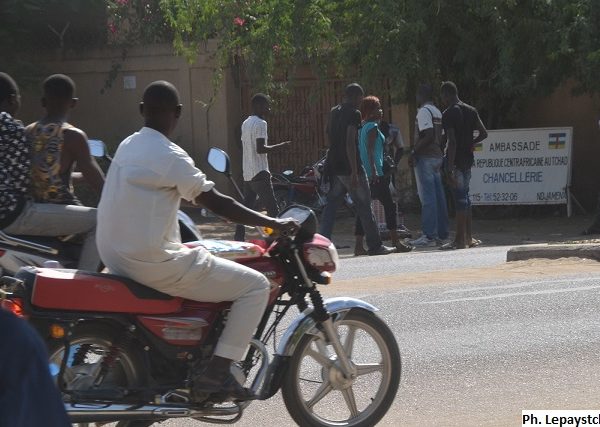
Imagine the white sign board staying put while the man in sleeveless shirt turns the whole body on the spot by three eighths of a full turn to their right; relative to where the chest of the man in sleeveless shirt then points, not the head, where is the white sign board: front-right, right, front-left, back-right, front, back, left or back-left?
back-left

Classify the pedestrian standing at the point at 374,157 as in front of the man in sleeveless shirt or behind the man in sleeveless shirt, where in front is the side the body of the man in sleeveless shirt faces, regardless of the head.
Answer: in front

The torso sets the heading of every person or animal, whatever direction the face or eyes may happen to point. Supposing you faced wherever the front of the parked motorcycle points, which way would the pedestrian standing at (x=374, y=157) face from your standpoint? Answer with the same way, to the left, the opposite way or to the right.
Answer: the same way

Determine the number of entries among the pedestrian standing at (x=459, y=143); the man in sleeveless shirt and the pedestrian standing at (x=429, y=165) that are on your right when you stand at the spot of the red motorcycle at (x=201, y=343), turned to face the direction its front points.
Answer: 0

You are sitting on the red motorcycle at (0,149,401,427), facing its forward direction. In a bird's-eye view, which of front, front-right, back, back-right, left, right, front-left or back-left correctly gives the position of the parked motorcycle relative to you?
left

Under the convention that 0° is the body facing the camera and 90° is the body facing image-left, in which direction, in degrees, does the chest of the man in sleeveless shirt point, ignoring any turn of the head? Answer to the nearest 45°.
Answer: approximately 225°

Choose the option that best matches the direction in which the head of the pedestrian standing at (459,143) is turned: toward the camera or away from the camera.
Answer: toward the camera

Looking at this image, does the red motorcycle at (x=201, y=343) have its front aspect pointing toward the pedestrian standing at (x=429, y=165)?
no

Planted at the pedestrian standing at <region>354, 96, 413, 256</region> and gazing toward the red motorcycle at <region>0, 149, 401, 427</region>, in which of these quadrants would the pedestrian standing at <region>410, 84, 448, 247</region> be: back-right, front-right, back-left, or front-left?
back-left
